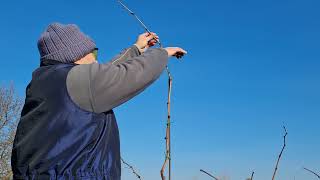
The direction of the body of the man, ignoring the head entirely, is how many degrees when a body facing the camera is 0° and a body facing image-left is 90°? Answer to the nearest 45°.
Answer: approximately 225°

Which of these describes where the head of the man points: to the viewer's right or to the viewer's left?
to the viewer's right
